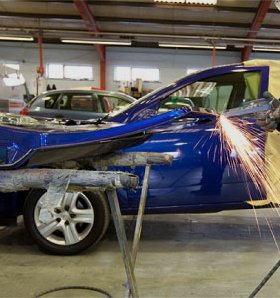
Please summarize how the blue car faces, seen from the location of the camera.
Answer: facing to the left of the viewer

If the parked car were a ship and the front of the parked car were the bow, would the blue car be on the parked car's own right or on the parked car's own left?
on the parked car's own right

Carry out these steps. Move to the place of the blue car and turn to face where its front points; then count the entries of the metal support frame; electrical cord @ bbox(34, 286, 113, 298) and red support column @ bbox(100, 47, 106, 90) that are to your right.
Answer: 1

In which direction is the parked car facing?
to the viewer's right

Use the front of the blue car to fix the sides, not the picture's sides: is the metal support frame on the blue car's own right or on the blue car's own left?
on the blue car's own left

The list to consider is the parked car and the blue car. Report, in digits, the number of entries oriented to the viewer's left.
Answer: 1

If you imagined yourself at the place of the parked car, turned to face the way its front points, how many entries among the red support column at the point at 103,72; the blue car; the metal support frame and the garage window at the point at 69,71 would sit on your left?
2

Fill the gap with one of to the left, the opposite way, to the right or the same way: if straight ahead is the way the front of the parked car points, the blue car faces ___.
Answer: the opposite way
